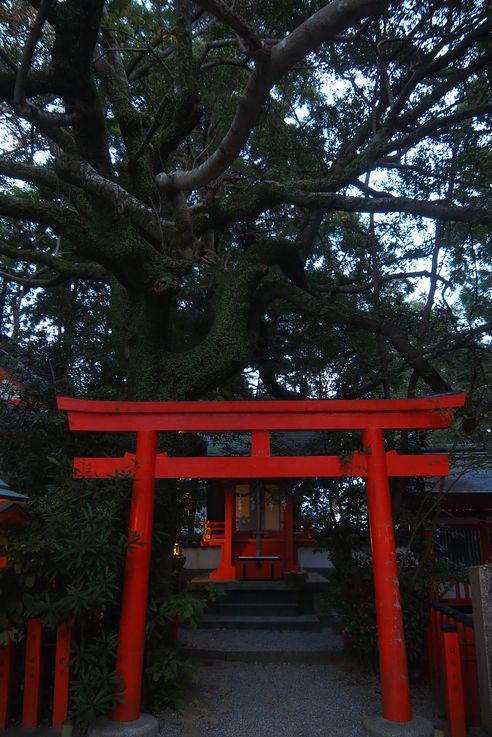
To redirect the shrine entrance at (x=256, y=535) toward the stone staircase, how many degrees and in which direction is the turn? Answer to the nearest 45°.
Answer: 0° — it already faces it

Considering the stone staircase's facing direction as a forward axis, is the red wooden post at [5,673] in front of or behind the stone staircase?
in front

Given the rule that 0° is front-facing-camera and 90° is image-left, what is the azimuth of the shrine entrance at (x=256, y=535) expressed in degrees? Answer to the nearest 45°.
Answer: approximately 0°

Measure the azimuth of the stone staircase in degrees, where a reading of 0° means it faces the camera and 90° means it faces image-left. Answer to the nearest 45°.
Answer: approximately 0°

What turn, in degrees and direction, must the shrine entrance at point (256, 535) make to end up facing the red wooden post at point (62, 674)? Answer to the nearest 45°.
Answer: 0° — it already faces it

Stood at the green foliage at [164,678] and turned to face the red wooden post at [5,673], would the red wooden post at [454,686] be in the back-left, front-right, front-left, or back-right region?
back-left

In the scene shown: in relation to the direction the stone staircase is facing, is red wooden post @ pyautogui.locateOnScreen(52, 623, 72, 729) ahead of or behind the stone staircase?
ahead

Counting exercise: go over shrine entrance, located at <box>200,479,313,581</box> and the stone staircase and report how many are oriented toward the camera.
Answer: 2

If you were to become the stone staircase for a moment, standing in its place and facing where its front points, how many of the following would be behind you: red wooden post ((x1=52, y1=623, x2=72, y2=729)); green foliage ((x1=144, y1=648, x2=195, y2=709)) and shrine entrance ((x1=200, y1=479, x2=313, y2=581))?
1
